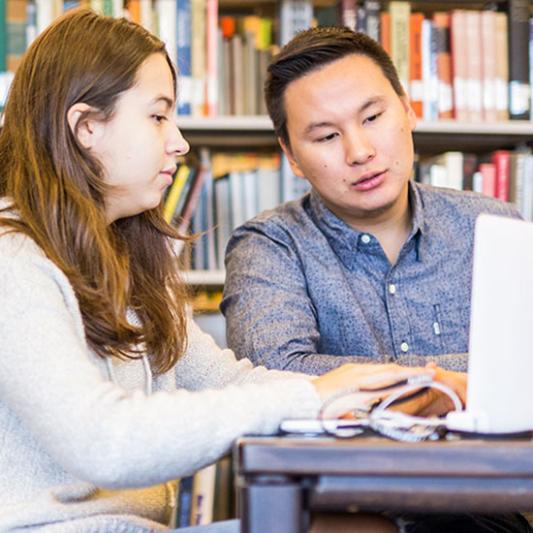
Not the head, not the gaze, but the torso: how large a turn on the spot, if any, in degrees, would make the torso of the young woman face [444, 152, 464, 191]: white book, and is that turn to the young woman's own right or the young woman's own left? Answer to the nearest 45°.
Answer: approximately 45° to the young woman's own left

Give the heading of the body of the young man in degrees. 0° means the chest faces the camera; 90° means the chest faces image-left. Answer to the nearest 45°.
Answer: approximately 0°

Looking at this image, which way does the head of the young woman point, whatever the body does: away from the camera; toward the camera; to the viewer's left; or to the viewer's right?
to the viewer's right

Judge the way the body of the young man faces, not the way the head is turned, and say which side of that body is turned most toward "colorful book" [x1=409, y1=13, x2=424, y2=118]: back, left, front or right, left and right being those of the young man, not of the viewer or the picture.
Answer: back

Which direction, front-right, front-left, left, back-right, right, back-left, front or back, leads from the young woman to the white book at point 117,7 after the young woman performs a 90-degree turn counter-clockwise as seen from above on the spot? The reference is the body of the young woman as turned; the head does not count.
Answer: front

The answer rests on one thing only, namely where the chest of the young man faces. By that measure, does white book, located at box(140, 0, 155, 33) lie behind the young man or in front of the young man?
behind

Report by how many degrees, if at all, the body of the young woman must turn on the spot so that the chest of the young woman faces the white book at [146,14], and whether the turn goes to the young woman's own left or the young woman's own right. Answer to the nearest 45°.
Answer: approximately 90° to the young woman's own left

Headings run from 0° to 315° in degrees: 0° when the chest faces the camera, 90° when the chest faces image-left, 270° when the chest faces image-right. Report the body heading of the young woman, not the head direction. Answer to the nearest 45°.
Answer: approximately 270°

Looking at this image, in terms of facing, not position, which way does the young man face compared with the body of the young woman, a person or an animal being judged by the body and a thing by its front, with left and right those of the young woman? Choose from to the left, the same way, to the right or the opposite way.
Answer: to the right

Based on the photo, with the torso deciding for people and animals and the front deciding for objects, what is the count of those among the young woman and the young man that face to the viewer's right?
1

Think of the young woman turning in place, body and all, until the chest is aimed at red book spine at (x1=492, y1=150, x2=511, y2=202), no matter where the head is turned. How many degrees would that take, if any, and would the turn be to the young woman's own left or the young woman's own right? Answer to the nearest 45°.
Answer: approximately 45° to the young woman's own left
